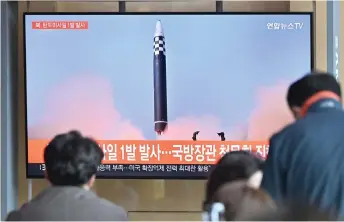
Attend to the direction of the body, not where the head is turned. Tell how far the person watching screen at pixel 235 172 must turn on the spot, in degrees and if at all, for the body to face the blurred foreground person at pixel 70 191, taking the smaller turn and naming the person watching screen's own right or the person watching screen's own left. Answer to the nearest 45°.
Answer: approximately 135° to the person watching screen's own left

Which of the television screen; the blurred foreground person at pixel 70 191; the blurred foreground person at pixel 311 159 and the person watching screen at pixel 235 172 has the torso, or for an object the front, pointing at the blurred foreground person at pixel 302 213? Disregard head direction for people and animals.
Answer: the television screen

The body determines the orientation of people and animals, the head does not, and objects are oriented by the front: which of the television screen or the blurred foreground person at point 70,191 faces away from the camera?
the blurred foreground person

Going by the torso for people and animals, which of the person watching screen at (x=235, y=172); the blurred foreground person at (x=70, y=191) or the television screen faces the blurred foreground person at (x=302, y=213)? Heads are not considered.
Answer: the television screen

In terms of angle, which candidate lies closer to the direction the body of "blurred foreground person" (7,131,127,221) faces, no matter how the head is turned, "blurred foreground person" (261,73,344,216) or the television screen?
the television screen

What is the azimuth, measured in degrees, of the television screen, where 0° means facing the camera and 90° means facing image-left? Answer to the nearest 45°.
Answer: approximately 0°

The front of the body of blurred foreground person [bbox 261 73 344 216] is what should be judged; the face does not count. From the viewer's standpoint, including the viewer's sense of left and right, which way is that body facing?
facing away from the viewer and to the left of the viewer

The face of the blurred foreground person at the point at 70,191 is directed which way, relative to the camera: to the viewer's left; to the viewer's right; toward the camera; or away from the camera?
away from the camera

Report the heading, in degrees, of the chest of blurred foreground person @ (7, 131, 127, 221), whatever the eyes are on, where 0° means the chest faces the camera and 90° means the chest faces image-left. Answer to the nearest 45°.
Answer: approximately 180°

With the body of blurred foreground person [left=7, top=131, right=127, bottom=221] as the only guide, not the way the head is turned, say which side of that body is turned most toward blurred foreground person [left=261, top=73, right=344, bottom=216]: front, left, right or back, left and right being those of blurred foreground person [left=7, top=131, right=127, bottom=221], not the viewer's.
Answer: right
